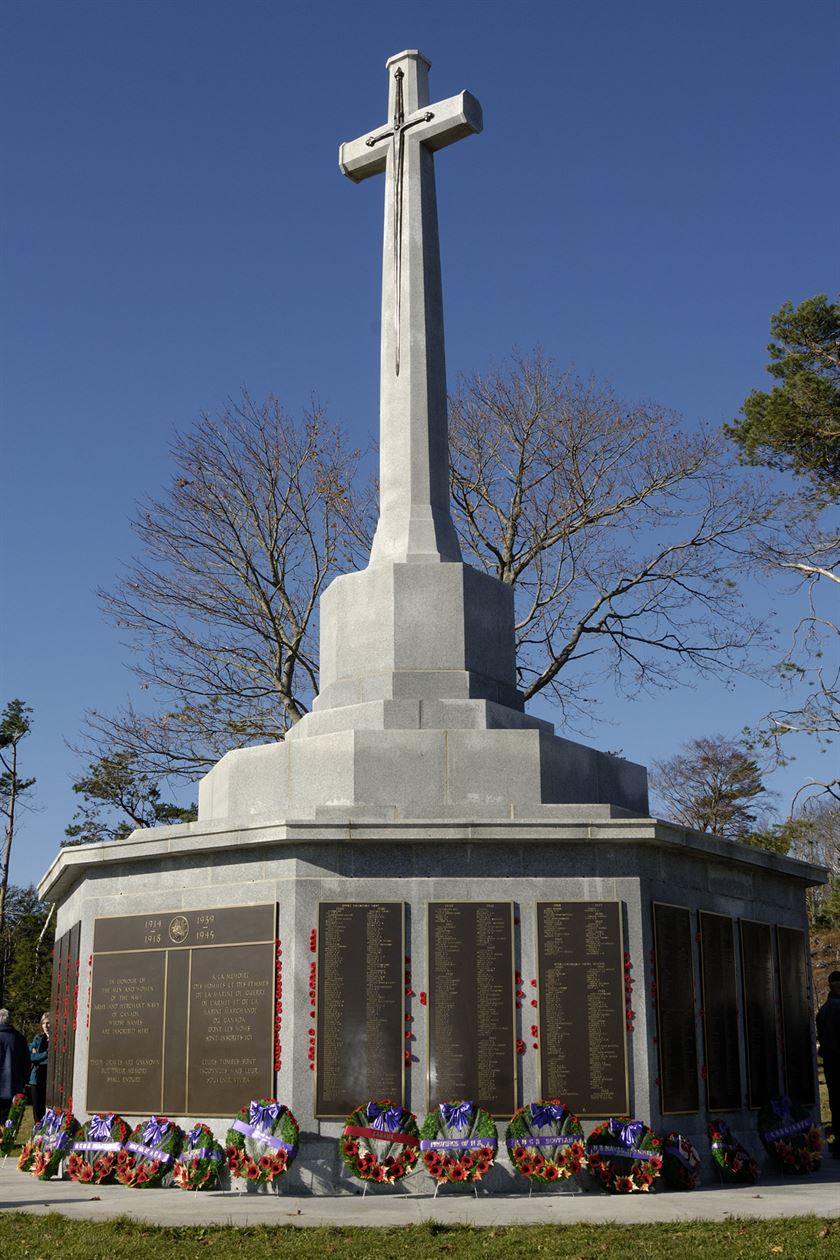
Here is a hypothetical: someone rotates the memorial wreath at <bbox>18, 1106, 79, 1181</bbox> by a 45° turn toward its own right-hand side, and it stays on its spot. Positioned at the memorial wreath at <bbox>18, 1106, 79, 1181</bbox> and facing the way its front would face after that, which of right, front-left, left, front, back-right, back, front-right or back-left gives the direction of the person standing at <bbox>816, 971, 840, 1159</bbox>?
back

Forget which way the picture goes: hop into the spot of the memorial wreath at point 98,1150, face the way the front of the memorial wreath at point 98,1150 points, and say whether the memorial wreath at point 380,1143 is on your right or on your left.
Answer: on your left

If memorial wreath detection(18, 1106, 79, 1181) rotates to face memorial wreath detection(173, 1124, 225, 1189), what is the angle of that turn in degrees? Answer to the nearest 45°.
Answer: approximately 90° to its left

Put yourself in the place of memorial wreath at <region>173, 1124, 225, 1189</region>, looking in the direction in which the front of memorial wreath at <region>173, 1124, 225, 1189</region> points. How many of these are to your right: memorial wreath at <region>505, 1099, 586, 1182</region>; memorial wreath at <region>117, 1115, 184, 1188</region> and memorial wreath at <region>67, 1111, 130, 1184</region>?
2

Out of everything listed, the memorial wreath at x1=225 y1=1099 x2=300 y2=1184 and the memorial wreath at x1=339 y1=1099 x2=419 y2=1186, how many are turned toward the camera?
2

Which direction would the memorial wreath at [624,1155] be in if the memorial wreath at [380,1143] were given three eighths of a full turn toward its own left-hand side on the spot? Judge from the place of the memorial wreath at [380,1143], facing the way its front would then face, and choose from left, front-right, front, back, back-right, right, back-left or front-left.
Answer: front-right

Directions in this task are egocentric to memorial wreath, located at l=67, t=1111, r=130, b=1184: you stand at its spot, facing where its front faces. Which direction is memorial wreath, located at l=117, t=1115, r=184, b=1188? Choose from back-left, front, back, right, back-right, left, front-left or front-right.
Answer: left

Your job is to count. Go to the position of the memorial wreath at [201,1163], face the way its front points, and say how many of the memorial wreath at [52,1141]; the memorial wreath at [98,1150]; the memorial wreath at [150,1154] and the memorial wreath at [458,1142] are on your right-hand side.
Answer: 3

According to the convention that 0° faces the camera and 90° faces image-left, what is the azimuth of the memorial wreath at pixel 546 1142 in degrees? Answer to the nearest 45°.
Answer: approximately 0°

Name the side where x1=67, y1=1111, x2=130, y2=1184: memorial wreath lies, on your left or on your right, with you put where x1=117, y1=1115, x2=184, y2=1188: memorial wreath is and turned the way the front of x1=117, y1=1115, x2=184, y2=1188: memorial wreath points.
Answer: on your right
